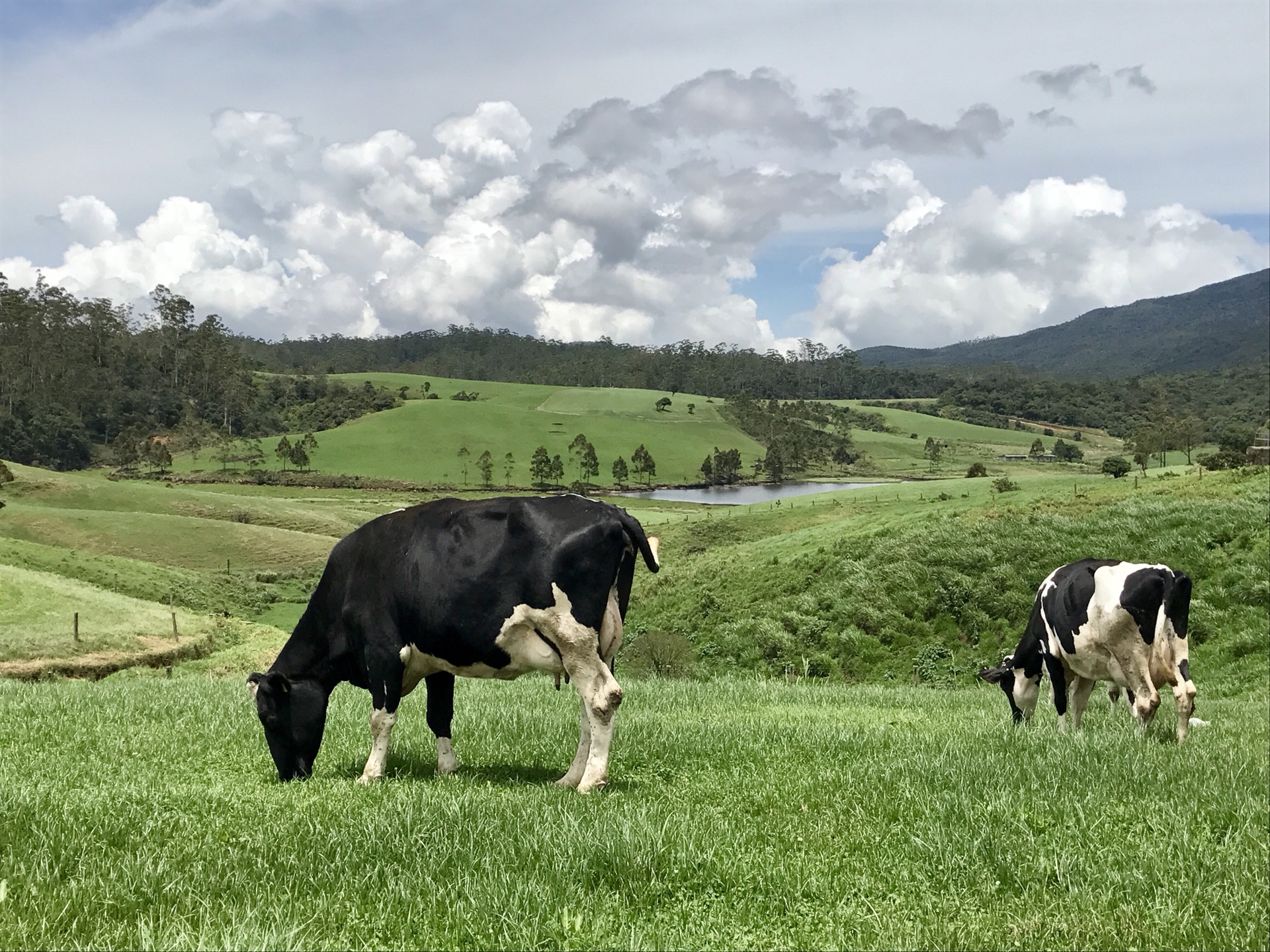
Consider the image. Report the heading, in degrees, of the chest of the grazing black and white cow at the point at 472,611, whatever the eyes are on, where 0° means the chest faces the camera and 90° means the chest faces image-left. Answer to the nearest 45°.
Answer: approximately 90°

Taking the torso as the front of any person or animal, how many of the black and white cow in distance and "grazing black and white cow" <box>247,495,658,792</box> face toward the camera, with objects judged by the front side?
0

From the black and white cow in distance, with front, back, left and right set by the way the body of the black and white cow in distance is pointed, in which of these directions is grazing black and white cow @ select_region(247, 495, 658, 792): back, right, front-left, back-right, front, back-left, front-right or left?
left

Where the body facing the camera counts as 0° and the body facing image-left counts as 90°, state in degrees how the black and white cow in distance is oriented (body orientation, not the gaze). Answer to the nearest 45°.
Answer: approximately 135°
